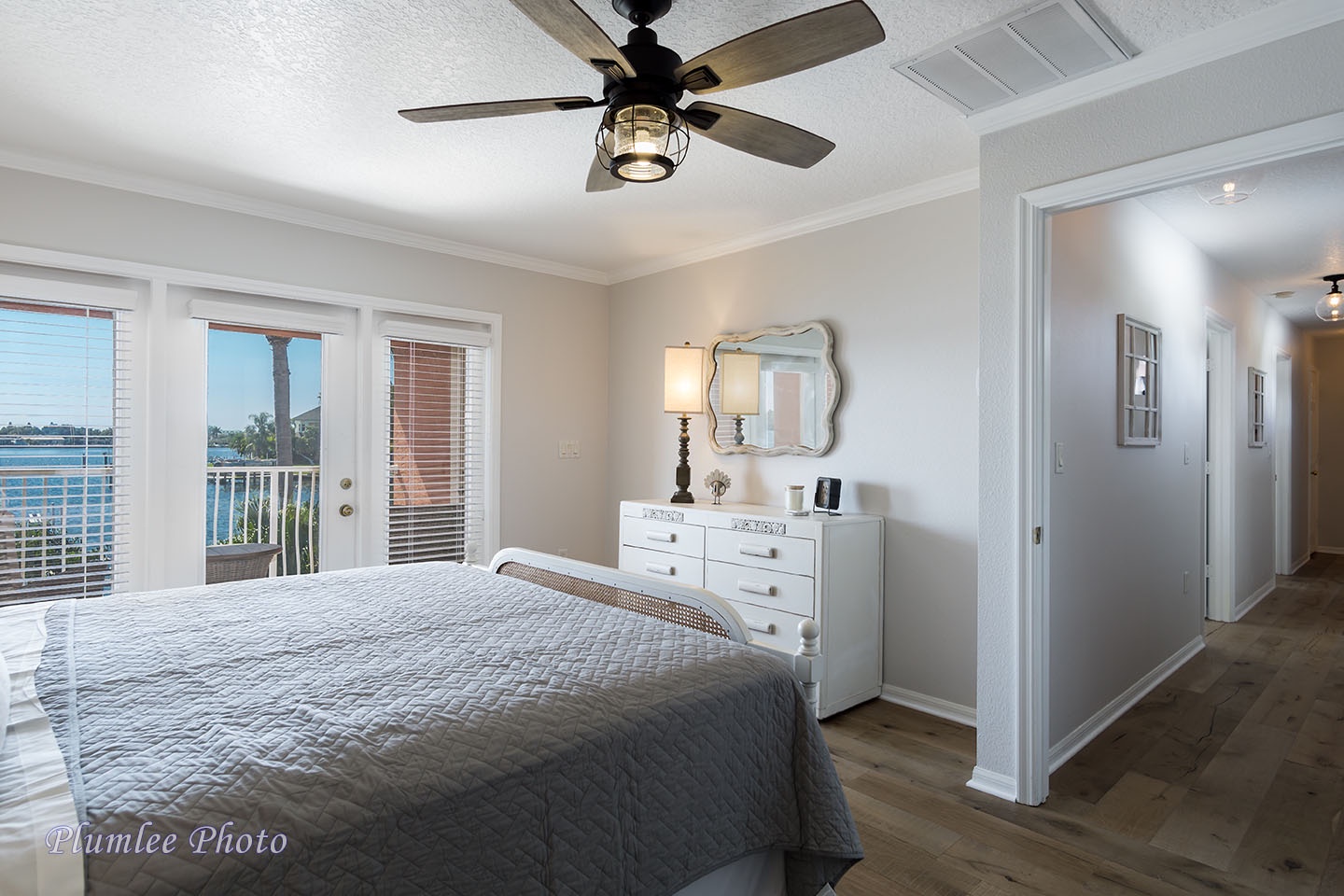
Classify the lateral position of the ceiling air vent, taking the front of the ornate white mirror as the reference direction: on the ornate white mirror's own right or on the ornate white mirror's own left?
on the ornate white mirror's own left

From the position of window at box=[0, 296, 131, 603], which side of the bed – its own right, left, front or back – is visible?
left

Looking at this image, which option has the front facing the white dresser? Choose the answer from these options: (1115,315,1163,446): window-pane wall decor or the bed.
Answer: the bed

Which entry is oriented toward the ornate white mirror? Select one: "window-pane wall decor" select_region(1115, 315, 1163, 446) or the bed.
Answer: the bed

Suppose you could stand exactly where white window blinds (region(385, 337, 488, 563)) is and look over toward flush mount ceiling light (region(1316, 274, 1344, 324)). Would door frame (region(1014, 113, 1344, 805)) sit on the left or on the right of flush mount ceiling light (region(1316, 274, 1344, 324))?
right

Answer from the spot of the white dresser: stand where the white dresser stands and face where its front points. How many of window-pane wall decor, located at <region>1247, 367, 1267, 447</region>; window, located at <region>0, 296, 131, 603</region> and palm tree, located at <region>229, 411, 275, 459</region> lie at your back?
1

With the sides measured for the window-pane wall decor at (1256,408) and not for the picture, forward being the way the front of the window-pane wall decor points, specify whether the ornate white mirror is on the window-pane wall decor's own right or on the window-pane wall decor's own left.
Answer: on the window-pane wall decor's own right

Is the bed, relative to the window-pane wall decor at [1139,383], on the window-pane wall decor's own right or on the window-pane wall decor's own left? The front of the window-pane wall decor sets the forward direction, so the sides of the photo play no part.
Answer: on the window-pane wall decor's own right

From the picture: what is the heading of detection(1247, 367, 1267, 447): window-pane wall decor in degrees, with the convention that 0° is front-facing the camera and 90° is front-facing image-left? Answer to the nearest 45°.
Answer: approximately 315°
